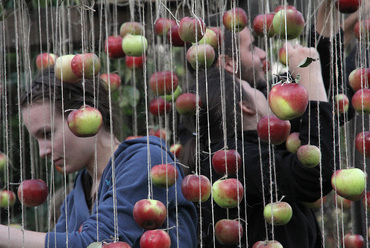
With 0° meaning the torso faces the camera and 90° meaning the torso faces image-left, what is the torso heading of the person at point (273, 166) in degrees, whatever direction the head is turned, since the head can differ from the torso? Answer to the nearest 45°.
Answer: approximately 225°

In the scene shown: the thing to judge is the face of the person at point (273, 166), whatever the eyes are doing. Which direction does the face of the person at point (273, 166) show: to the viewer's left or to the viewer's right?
to the viewer's right
